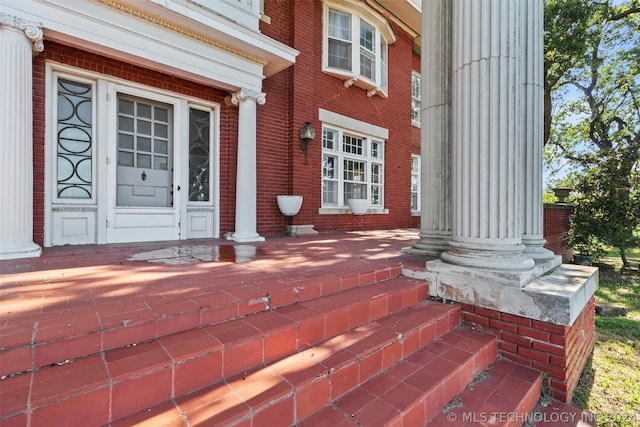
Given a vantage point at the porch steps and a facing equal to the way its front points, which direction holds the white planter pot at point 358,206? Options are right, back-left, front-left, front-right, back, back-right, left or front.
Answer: back-left

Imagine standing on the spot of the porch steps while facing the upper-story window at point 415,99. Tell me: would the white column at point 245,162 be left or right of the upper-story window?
left

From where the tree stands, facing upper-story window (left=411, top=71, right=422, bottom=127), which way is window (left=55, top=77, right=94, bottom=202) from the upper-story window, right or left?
left

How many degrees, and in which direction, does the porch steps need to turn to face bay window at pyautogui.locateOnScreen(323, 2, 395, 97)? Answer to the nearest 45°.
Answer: approximately 135° to its left
